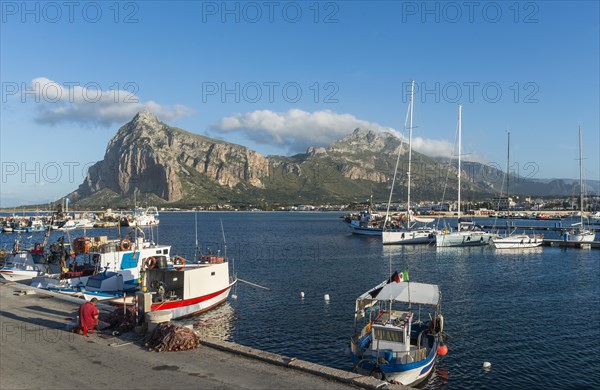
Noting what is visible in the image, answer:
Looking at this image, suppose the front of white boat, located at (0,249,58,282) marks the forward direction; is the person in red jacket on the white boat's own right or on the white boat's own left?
on the white boat's own left

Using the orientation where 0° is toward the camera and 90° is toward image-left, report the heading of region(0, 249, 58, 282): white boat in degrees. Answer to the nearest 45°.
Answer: approximately 45°

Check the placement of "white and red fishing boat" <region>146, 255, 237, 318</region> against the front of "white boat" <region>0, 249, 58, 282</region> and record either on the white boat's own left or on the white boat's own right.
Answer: on the white boat's own left

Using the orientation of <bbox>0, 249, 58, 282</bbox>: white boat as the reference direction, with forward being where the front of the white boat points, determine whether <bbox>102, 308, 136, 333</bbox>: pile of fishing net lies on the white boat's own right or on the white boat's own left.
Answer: on the white boat's own left
